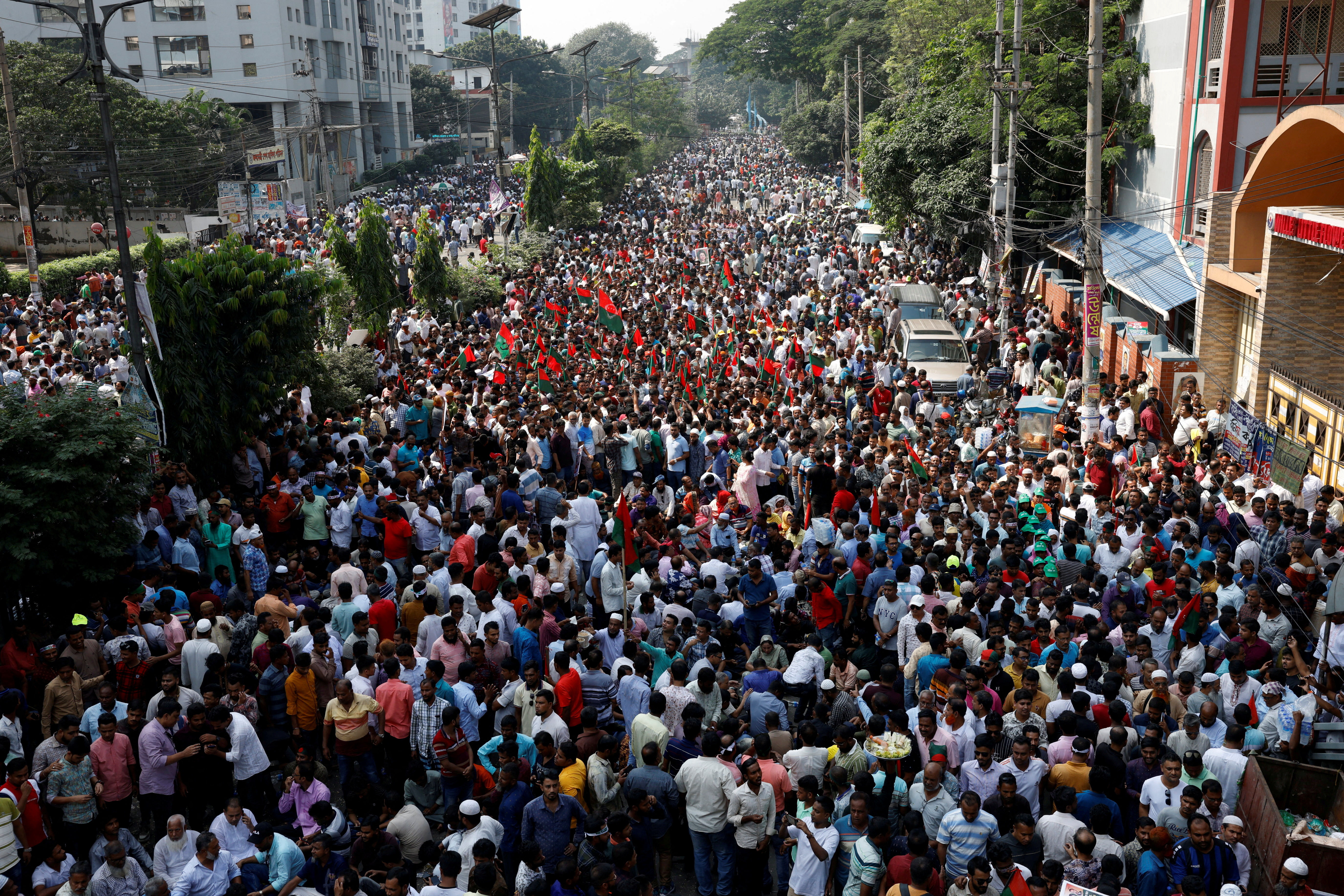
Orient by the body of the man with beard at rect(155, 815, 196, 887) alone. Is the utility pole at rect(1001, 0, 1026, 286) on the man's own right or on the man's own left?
on the man's own left

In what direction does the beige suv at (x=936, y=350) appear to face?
toward the camera

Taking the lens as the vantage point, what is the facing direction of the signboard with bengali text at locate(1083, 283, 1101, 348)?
facing the viewer

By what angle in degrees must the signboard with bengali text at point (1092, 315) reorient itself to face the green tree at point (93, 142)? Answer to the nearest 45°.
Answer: approximately 135° to its right

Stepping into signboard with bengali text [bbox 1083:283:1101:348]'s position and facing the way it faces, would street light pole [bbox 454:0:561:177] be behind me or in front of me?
behind

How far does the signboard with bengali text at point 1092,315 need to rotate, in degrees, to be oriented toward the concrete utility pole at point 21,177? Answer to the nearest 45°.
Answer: approximately 90° to its right

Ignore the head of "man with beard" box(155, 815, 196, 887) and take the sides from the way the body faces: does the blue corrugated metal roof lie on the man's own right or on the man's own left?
on the man's own left

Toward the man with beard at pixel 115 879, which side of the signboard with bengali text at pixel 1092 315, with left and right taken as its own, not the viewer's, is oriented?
front

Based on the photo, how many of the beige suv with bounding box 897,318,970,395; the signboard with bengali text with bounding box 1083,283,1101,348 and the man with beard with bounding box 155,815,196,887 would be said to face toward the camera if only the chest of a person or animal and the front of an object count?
3

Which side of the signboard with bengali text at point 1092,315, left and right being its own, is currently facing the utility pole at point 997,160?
back

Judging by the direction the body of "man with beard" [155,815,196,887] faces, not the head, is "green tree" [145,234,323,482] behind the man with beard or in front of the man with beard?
behind

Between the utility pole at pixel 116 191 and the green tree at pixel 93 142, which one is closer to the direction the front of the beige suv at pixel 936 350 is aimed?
the utility pole

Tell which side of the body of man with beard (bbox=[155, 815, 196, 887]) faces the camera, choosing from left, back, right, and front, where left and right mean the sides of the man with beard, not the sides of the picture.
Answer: front

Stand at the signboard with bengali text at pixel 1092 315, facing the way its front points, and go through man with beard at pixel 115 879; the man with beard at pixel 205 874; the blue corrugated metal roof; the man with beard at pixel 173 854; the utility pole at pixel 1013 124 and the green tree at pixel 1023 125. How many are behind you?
3

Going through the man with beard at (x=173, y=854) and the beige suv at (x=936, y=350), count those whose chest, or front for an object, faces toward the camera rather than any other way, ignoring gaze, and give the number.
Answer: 2

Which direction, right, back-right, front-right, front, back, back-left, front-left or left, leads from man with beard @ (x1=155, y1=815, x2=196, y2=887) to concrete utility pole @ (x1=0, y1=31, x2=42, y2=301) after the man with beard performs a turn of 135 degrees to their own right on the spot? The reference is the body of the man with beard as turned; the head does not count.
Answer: front-right
